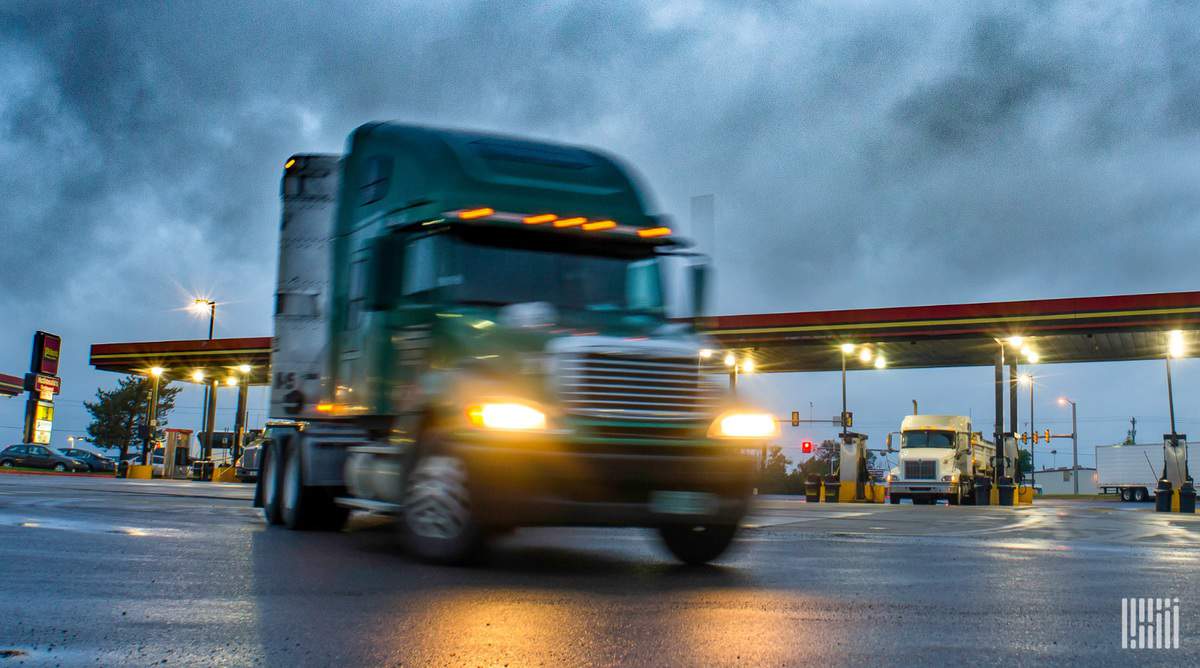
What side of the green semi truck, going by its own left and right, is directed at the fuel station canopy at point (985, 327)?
left

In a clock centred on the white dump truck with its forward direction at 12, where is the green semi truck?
The green semi truck is roughly at 12 o'clock from the white dump truck.

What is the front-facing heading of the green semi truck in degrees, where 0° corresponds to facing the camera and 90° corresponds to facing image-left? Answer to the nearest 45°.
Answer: approximately 315°

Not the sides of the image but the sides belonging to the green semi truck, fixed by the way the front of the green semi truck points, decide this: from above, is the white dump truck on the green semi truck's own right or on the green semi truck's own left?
on the green semi truck's own left
